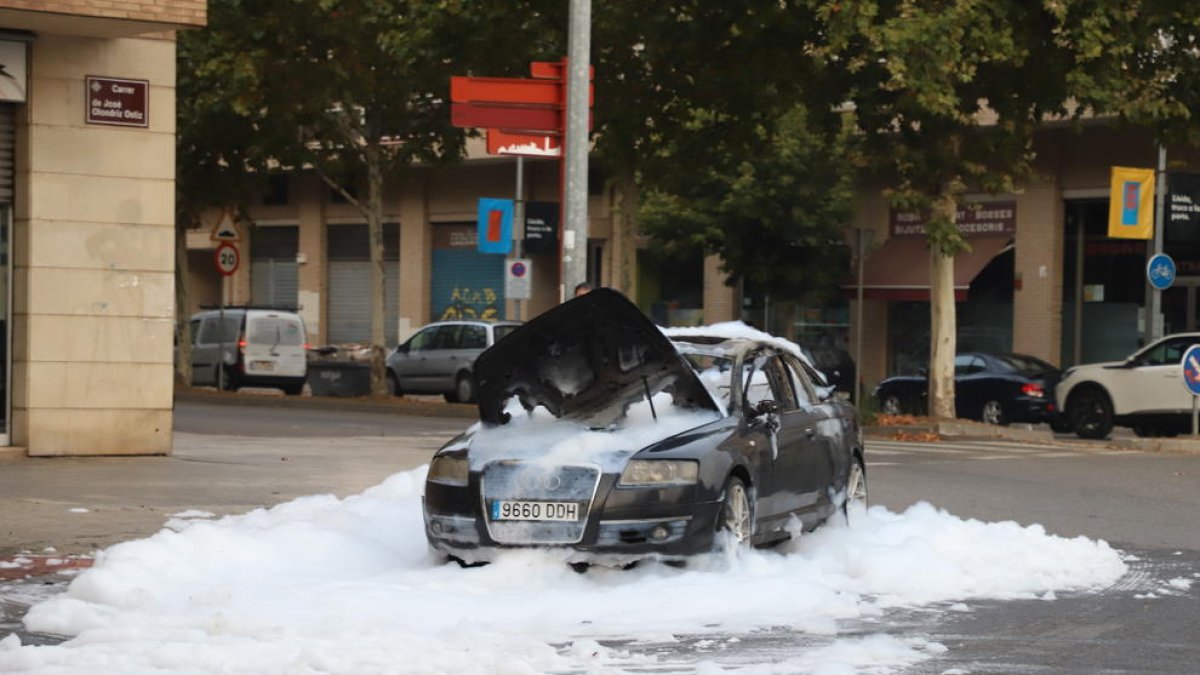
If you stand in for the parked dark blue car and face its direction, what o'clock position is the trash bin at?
The trash bin is roughly at 11 o'clock from the parked dark blue car.

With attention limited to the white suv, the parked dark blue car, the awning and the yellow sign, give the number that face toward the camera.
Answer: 2

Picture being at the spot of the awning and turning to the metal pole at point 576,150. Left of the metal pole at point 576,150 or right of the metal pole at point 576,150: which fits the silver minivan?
right

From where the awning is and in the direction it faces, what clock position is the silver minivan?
The silver minivan is roughly at 2 o'clock from the awning.

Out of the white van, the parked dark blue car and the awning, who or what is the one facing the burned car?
the awning

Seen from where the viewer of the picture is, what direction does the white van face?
facing away from the viewer and to the left of the viewer

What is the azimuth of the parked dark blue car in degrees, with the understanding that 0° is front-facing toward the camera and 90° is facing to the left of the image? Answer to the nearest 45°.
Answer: approximately 135°

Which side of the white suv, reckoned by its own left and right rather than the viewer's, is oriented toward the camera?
left

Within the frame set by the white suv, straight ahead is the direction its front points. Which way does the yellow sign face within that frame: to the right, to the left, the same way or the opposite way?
to the left
